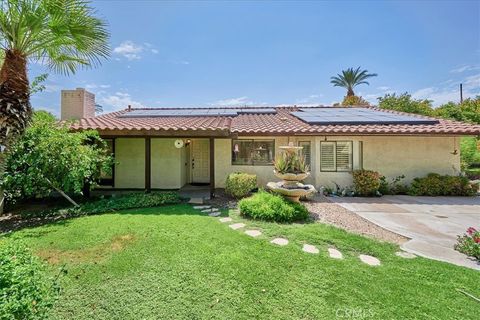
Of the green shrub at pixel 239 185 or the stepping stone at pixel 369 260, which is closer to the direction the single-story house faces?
the stepping stone

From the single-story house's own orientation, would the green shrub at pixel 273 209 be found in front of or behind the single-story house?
in front

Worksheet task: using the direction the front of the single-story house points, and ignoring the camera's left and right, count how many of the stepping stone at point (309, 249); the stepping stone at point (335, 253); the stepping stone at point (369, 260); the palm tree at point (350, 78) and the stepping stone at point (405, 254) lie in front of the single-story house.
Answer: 4

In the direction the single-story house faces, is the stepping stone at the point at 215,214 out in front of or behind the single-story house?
in front

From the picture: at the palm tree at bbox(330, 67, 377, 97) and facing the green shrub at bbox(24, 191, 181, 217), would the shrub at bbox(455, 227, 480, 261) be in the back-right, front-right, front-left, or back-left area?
front-left

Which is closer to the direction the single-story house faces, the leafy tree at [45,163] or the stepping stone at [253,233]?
the stepping stone

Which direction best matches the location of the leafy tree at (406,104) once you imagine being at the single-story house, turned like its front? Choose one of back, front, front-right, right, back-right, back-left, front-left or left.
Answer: back-left

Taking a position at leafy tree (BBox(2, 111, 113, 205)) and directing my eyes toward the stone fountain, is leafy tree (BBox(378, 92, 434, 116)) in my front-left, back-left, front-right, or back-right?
front-left

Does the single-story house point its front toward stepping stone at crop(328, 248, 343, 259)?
yes

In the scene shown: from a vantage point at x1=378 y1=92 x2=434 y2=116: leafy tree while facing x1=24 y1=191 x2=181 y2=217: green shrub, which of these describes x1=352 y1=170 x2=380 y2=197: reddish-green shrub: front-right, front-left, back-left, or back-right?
front-left

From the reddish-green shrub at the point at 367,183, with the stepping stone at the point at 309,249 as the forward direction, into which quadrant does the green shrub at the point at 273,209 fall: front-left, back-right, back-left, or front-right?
front-right

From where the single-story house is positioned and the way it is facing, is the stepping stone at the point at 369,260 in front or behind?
in front

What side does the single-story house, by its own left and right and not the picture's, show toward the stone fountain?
front

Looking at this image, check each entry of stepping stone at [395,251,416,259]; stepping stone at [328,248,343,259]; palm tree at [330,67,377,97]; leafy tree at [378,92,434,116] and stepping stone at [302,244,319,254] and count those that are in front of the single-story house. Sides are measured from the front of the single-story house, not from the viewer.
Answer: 3

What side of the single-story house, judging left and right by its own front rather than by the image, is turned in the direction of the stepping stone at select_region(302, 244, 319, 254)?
front

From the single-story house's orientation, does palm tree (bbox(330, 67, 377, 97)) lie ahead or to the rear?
to the rear

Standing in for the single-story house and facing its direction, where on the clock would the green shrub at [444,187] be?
The green shrub is roughly at 9 o'clock from the single-story house.

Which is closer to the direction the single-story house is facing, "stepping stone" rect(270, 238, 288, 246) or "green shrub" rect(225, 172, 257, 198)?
the stepping stone

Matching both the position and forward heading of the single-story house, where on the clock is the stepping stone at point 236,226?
The stepping stone is roughly at 1 o'clock from the single-story house.

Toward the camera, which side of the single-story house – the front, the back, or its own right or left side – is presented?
front
